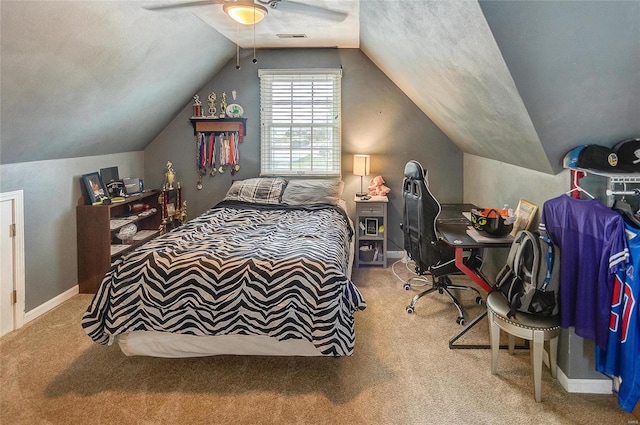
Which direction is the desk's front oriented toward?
to the viewer's left

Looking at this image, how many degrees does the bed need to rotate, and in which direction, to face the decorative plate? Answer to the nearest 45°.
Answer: approximately 180°

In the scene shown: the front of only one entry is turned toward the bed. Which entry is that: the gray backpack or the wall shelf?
the wall shelf

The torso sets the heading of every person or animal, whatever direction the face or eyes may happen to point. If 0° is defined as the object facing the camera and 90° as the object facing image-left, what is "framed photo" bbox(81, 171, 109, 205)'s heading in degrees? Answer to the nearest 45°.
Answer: approximately 315°

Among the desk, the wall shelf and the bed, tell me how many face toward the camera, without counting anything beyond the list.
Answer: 2

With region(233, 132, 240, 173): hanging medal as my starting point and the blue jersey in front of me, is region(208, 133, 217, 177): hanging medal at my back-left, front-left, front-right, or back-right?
back-right

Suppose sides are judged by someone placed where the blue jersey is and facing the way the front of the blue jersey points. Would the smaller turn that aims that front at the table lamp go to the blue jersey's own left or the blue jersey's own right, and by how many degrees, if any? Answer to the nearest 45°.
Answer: approximately 90° to the blue jersey's own right

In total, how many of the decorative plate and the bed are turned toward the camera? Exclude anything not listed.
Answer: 2

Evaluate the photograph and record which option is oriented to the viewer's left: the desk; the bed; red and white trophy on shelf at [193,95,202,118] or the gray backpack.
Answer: the desk
